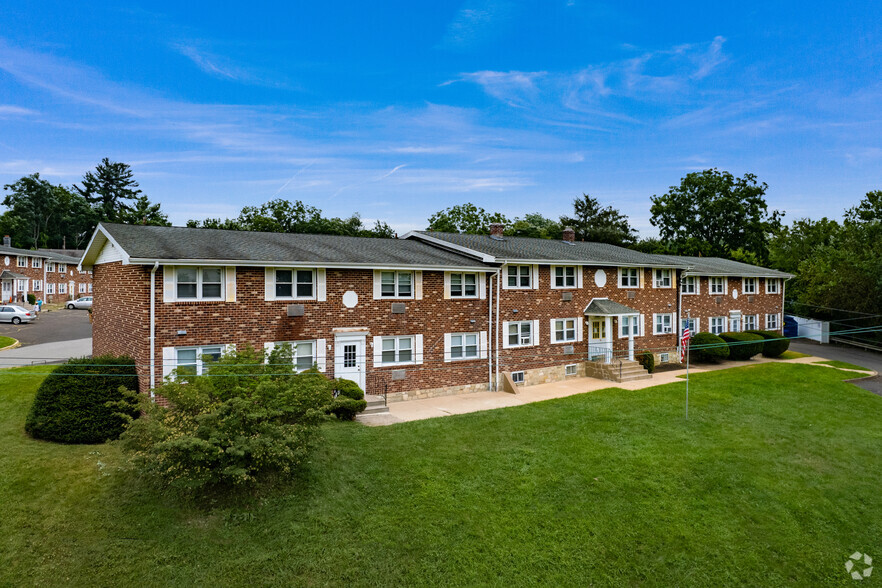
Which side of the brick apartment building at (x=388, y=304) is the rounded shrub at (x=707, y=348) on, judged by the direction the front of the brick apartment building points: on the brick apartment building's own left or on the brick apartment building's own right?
on the brick apartment building's own left

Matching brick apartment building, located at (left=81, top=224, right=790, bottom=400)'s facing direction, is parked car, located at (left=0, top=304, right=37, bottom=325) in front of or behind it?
behind

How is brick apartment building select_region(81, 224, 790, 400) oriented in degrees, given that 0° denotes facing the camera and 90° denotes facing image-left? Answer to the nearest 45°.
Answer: approximately 315°

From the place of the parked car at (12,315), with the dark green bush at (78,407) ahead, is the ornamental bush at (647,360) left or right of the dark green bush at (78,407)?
left

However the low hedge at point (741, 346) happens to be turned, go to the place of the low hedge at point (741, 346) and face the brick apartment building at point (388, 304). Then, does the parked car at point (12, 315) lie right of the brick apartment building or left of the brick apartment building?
right

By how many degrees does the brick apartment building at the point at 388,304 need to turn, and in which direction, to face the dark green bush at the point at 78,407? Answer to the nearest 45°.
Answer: approximately 90° to its right

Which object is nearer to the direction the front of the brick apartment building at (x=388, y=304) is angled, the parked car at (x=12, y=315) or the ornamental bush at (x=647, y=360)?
the ornamental bush

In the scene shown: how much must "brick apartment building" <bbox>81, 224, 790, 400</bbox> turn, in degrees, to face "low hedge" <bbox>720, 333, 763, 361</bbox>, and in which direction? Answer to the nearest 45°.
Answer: approximately 90° to its left

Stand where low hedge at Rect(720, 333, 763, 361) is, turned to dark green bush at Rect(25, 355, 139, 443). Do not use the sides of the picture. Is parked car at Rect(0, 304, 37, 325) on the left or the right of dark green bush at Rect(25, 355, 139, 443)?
right

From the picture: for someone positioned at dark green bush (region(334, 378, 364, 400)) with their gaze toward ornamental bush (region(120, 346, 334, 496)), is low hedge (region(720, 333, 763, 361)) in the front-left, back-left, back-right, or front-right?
back-left

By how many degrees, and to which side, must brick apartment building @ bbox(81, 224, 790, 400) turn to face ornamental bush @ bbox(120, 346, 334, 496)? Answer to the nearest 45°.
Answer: approximately 45° to its right
